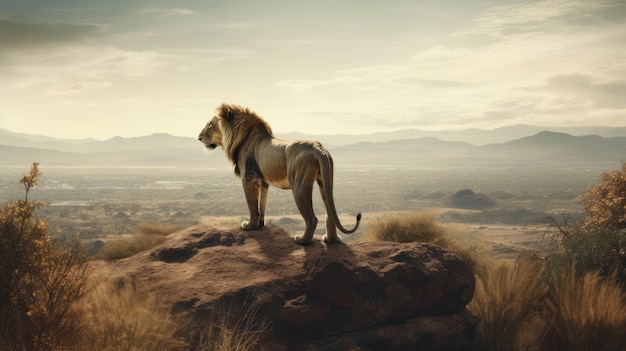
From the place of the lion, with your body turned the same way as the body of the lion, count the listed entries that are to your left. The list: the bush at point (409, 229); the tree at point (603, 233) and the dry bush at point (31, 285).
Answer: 1

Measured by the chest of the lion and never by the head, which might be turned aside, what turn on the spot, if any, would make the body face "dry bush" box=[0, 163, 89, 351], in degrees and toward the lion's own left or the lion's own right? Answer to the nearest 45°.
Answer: approximately 90° to the lion's own left

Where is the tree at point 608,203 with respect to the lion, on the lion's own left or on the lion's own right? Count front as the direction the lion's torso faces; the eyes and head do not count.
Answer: on the lion's own right

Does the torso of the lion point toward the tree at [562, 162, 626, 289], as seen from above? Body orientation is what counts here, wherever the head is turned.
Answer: no

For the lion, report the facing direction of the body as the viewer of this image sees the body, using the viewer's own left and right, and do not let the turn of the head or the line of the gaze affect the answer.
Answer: facing away from the viewer and to the left of the viewer

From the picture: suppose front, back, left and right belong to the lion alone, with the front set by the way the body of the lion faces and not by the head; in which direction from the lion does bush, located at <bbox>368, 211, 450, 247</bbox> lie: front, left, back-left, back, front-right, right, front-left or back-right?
right

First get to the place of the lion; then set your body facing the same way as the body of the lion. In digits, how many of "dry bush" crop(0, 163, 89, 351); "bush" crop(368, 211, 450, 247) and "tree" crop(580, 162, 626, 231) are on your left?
1
